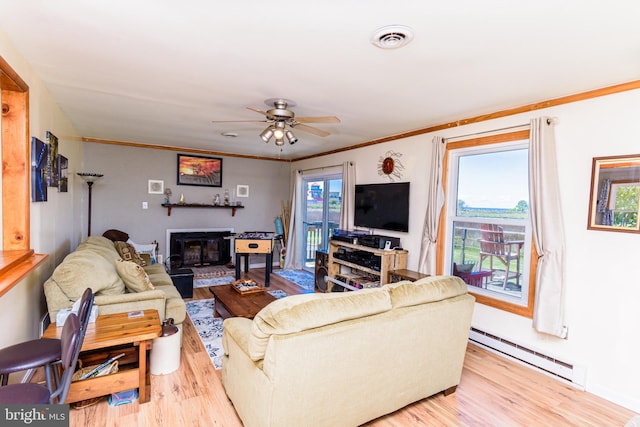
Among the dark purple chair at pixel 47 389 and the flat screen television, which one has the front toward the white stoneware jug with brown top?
the flat screen television

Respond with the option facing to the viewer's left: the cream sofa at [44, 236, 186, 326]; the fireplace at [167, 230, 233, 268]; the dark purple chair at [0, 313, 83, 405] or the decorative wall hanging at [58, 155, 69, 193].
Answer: the dark purple chair

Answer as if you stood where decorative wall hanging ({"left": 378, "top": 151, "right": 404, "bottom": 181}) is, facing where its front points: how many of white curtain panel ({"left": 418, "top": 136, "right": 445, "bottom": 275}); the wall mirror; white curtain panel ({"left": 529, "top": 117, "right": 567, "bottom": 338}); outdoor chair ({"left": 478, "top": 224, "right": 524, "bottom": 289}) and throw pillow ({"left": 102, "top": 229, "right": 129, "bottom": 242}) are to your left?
4

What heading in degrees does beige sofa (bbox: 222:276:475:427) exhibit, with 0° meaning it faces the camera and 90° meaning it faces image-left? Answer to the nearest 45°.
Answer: approximately 135°

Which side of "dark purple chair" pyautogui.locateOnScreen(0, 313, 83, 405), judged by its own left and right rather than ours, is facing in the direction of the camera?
left

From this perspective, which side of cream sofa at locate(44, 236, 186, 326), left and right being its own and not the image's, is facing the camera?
right

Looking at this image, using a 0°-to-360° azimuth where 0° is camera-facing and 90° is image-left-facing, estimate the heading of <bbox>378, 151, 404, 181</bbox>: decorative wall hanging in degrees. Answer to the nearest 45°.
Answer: approximately 45°

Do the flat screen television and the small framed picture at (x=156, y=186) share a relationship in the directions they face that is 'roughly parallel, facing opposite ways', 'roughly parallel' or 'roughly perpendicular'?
roughly perpendicular

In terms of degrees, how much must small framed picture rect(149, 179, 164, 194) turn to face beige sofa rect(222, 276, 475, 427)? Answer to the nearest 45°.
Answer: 0° — it already faces it

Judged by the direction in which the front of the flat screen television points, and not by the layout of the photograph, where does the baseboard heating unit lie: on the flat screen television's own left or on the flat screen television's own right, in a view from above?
on the flat screen television's own left

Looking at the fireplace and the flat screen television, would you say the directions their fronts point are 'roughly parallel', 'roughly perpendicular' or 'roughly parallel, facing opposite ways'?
roughly perpendicular

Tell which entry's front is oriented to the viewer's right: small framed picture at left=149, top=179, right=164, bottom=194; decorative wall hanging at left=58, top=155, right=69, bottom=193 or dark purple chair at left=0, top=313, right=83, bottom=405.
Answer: the decorative wall hanging
